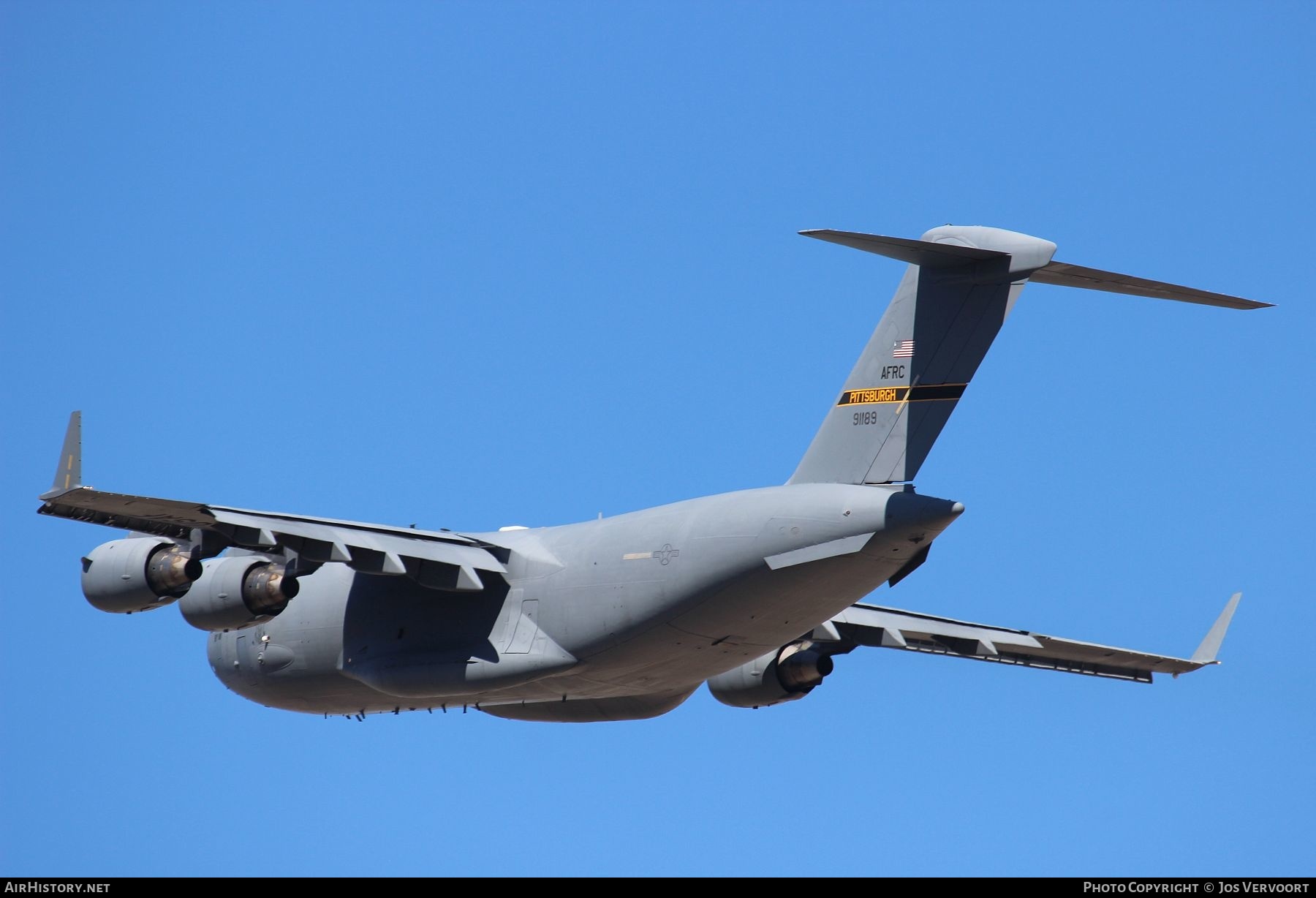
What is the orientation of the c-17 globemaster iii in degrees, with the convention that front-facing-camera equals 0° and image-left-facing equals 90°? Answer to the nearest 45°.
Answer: approximately 135°
